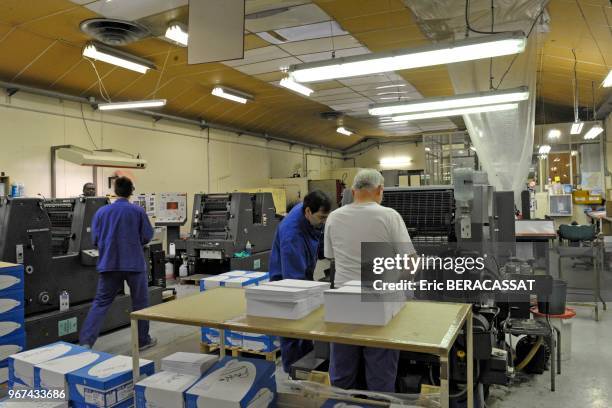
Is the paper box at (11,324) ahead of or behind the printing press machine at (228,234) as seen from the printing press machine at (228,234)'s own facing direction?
ahead

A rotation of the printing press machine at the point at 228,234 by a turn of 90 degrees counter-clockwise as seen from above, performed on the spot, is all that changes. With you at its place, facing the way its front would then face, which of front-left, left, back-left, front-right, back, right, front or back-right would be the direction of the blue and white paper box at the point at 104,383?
front-right

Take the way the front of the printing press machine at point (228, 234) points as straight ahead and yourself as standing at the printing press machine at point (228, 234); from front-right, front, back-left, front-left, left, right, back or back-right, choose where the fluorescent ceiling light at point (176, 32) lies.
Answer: front-left

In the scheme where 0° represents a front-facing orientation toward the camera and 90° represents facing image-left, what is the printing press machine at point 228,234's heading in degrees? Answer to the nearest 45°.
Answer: approximately 45°

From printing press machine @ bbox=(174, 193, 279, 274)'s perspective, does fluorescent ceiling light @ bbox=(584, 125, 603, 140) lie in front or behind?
behind

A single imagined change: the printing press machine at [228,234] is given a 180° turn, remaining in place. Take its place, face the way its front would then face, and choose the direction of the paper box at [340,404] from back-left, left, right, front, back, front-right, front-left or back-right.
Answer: back-right

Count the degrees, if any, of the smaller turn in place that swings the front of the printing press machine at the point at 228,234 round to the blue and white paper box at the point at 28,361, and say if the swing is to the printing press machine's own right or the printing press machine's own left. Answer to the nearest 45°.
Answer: approximately 45° to the printing press machine's own left

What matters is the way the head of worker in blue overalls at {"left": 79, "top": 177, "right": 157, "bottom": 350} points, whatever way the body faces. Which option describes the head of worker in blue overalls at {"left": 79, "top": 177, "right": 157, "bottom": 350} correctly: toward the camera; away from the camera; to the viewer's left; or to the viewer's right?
away from the camera
